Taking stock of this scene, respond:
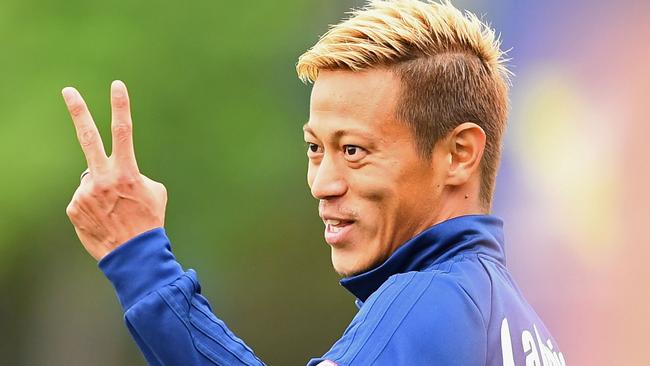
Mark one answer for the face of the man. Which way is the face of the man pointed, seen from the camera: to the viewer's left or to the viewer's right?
to the viewer's left

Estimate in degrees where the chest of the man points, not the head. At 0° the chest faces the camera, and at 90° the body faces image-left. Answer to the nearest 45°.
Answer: approximately 135°
